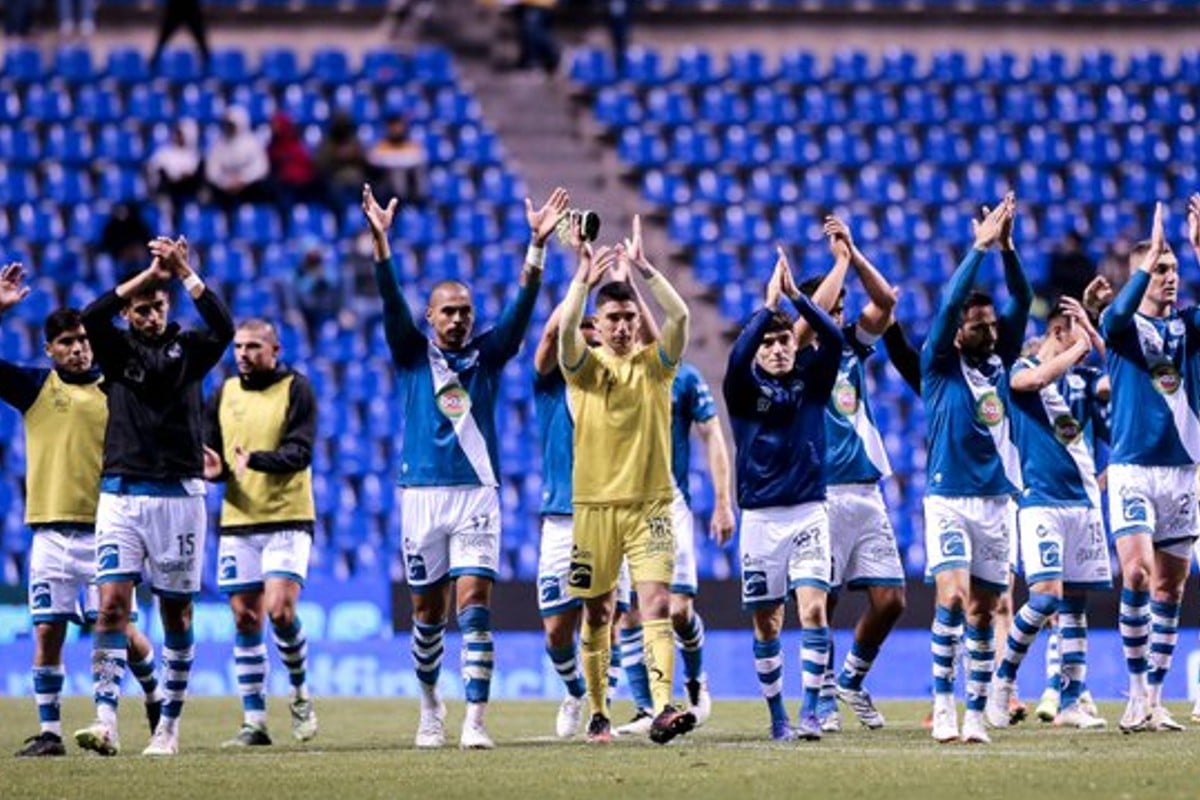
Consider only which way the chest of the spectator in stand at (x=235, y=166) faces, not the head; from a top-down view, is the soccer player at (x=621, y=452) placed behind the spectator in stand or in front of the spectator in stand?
in front

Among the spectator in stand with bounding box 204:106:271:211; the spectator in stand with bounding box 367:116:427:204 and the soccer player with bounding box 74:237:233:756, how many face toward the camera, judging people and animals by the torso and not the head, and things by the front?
3

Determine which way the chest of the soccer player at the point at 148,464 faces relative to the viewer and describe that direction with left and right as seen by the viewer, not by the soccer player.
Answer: facing the viewer

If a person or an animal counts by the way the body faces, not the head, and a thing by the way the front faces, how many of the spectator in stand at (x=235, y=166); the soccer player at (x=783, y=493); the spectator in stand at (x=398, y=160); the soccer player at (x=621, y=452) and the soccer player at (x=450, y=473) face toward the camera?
5

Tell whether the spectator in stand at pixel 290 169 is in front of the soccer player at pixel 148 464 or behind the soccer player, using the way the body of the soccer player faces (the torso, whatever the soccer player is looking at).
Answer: behind

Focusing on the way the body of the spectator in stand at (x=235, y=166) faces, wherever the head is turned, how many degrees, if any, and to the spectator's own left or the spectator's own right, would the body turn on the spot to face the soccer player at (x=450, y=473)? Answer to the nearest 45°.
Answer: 0° — they already face them

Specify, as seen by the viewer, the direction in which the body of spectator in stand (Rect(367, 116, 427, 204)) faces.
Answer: toward the camera

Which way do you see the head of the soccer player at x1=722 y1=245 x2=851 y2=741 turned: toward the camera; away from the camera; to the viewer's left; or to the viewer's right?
toward the camera

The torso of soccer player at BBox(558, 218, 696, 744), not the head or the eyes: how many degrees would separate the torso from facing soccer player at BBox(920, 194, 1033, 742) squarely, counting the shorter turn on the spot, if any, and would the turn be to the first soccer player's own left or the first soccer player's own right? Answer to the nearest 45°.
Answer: approximately 90° to the first soccer player's own left

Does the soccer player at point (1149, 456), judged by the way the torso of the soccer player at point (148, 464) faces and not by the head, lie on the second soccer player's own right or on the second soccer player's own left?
on the second soccer player's own left

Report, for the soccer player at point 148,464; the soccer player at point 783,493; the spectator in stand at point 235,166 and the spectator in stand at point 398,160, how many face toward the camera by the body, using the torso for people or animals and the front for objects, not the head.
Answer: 4

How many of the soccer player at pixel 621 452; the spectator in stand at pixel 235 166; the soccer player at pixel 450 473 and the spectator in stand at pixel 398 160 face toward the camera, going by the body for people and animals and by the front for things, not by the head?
4

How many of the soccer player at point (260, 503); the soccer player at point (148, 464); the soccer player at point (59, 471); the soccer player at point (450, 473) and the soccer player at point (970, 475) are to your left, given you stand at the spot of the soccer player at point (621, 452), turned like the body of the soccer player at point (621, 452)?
1

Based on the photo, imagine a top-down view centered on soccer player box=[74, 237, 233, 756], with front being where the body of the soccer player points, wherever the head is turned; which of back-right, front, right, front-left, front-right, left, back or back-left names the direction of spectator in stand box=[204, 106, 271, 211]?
back

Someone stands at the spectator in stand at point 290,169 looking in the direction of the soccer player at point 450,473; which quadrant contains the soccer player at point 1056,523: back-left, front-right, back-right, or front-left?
front-left
